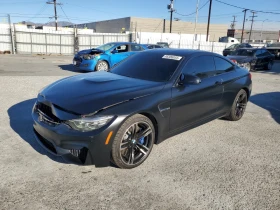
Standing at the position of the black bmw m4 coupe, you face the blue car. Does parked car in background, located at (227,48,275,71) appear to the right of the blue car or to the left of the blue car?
right

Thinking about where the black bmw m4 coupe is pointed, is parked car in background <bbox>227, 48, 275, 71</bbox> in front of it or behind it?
behind

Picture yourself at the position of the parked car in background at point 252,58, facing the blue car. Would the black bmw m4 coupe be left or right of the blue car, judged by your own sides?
left

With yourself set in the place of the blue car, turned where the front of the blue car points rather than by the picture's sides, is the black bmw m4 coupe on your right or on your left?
on your left

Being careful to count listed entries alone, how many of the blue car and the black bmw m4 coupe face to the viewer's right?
0

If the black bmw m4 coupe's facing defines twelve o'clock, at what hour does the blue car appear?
The blue car is roughly at 4 o'clock from the black bmw m4 coupe.

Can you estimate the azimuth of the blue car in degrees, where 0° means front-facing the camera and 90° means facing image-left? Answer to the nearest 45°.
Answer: approximately 45°

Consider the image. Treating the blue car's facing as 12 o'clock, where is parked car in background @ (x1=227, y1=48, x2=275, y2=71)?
The parked car in background is roughly at 7 o'clock from the blue car.

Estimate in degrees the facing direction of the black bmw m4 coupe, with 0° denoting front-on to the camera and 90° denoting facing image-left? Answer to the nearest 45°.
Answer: approximately 45°
